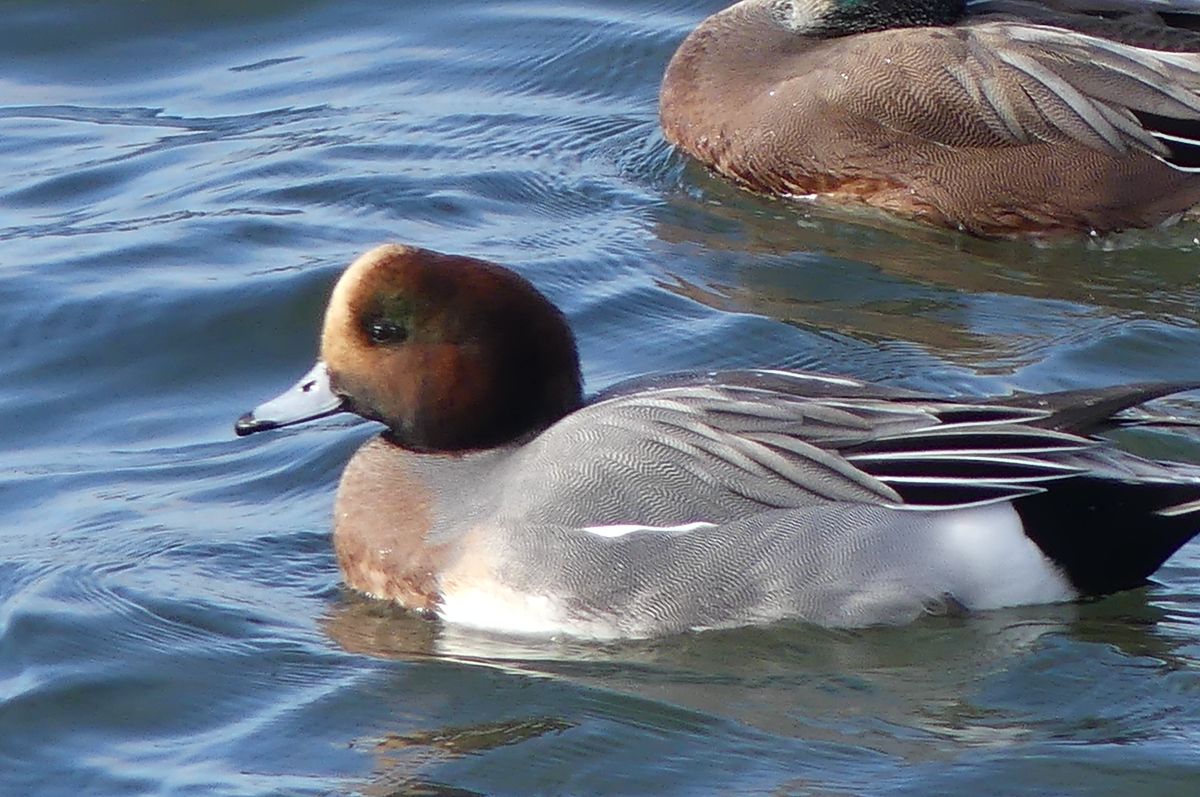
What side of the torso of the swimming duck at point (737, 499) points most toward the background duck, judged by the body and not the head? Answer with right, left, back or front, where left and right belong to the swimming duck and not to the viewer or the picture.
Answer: right

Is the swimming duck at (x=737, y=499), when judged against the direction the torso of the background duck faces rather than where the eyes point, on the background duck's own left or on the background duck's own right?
on the background duck's own left

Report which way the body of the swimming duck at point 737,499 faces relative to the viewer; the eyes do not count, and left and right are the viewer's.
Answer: facing to the left of the viewer

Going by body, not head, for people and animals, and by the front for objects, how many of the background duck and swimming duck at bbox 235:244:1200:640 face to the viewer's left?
2

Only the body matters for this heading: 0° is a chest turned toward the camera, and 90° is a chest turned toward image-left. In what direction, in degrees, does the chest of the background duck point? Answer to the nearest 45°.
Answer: approximately 90°

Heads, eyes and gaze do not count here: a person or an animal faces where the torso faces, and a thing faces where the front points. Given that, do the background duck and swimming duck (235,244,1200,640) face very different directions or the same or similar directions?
same or similar directions
